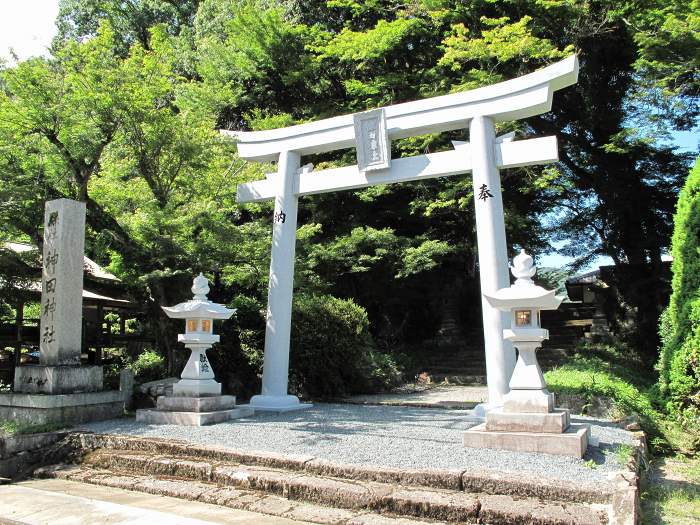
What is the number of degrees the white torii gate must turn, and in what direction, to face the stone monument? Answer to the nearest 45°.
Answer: approximately 45° to its right

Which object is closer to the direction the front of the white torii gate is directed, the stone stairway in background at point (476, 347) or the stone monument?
the stone monument

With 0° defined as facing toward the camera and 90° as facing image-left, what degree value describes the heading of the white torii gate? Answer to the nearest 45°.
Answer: approximately 45°

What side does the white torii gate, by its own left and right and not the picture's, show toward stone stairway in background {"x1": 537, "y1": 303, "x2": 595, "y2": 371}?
back

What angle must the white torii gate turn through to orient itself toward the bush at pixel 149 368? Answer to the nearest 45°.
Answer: approximately 90° to its right

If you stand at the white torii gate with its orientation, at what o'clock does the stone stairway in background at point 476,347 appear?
The stone stairway in background is roughly at 5 o'clock from the white torii gate.
